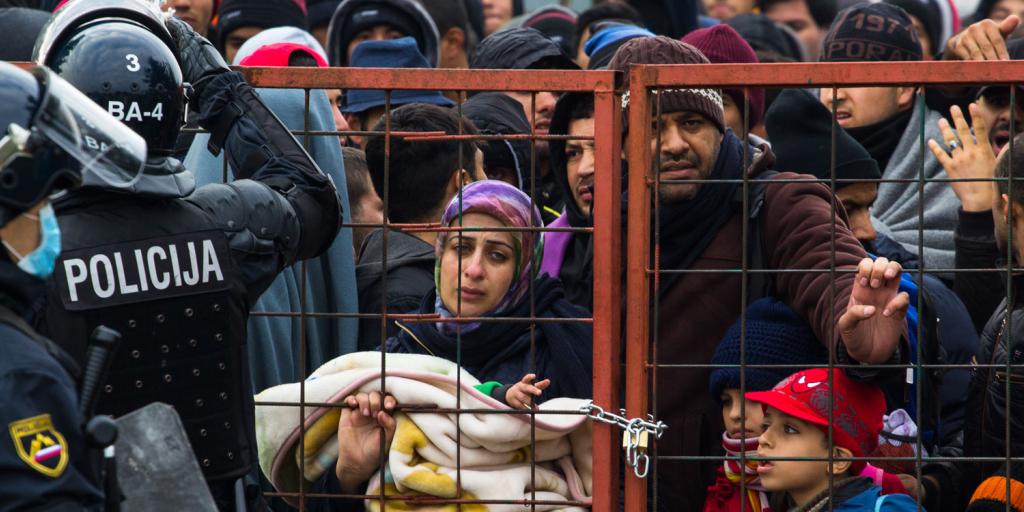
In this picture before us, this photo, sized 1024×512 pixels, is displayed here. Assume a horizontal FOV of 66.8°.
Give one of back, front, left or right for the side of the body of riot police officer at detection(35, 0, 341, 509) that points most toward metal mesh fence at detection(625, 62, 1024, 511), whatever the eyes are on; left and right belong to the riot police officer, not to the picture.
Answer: right

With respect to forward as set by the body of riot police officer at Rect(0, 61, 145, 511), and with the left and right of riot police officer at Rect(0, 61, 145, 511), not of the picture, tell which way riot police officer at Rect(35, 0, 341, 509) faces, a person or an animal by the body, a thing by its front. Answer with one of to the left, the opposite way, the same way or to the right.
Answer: to the left

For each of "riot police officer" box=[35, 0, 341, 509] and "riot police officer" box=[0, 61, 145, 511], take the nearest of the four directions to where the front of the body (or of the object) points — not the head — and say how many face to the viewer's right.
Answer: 1

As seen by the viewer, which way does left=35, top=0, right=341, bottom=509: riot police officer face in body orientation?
away from the camera

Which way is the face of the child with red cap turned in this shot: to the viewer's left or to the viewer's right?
to the viewer's left

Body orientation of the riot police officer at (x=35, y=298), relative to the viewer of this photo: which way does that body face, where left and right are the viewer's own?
facing to the right of the viewer

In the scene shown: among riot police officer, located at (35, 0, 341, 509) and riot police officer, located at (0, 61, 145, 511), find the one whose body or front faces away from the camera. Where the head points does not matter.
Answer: riot police officer, located at (35, 0, 341, 509)
